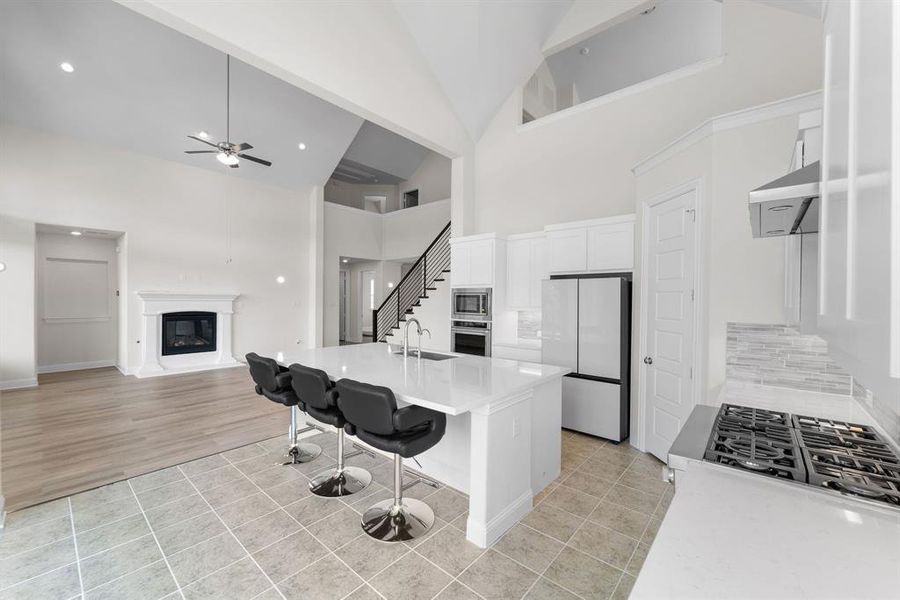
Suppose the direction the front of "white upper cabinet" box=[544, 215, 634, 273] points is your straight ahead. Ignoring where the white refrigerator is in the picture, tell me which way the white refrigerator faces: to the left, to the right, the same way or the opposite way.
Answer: the same way

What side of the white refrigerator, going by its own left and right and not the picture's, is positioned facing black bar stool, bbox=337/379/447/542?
front

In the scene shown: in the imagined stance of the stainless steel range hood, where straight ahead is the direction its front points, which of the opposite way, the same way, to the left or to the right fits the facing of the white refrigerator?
to the left

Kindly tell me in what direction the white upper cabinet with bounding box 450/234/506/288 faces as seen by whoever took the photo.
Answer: facing the viewer and to the left of the viewer

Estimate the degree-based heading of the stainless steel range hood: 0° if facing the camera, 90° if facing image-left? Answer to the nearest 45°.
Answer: approximately 90°

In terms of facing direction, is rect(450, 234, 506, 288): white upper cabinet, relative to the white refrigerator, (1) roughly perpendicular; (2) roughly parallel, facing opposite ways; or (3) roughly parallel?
roughly parallel

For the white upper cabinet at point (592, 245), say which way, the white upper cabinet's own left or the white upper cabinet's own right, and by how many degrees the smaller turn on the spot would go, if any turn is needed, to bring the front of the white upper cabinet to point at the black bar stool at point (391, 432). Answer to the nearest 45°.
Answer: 0° — it already faces it

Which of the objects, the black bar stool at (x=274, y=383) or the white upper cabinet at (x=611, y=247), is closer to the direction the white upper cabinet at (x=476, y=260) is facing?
the black bar stool

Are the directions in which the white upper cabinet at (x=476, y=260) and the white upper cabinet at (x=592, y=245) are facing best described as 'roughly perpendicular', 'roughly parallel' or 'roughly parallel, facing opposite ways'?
roughly parallel

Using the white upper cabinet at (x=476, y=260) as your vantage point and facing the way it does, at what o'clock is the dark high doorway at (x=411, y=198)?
The dark high doorway is roughly at 4 o'clock from the white upper cabinet.

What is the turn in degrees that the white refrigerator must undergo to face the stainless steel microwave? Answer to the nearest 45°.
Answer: approximately 90° to its right

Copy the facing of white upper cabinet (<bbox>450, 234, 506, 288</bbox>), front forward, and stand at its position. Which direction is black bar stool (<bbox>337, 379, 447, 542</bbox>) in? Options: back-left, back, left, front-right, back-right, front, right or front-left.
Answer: front-left
